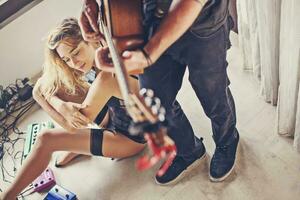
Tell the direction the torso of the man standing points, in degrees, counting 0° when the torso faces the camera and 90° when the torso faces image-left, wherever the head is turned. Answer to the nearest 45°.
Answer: approximately 45°

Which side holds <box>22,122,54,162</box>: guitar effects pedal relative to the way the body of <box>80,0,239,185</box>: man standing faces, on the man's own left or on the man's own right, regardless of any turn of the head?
on the man's own right
